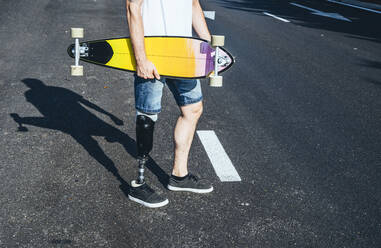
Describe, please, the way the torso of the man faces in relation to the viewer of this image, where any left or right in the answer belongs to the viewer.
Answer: facing the viewer and to the right of the viewer
